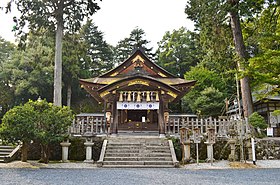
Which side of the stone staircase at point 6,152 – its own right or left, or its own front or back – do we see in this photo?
front

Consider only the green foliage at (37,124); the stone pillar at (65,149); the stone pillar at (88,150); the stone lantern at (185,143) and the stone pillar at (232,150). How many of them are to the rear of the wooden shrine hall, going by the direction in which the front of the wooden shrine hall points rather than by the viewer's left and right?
0

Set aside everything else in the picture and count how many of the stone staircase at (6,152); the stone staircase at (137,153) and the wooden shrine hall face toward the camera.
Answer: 3

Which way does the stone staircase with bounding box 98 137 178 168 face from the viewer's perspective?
toward the camera

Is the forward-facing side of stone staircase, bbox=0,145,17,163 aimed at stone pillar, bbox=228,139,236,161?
no

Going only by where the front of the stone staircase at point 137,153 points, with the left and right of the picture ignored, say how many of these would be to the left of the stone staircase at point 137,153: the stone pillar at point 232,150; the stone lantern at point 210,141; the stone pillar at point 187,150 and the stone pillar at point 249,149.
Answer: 4

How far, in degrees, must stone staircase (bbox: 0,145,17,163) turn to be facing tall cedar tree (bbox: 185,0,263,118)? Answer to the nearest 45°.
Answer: approximately 90° to its left

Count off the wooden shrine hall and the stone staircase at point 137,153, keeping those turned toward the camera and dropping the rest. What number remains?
2

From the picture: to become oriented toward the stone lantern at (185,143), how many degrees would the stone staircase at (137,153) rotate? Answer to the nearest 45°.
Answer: approximately 90° to its left

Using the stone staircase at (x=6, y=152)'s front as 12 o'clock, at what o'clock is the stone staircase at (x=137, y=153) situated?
the stone staircase at (x=137, y=153) is roughly at 10 o'clock from the stone staircase at (x=6, y=152).

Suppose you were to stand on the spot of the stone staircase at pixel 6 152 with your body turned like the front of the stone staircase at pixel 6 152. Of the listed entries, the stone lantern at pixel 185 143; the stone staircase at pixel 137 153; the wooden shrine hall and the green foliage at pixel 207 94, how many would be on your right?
0

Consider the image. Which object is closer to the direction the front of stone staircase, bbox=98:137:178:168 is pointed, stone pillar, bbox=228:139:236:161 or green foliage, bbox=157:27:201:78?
the stone pillar

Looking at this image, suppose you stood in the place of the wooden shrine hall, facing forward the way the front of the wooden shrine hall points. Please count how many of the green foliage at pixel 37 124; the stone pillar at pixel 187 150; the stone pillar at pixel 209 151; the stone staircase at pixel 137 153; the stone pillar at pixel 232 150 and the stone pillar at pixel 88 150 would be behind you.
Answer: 0

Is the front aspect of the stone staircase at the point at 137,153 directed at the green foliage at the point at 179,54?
no

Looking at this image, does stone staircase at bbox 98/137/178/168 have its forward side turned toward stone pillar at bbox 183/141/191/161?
no

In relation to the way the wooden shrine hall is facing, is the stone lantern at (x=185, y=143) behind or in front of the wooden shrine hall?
in front

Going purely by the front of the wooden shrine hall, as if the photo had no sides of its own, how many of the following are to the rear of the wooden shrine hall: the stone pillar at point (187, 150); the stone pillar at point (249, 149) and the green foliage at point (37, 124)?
0

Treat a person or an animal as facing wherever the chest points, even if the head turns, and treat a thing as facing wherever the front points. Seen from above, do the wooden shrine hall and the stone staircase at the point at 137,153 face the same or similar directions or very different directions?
same or similar directions

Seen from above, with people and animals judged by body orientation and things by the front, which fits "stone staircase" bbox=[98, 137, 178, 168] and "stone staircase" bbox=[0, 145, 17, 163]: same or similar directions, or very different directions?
same or similar directions

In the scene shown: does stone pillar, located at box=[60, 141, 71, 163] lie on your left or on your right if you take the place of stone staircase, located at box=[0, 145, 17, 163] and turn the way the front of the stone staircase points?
on your left
